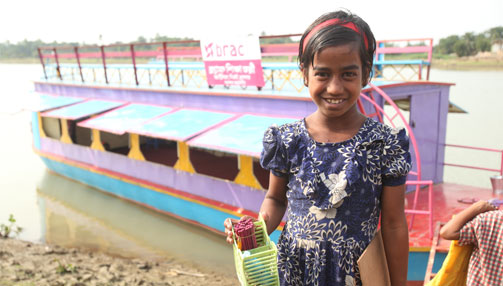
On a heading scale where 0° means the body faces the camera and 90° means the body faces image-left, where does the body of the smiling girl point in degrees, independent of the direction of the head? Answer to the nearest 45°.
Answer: approximately 0°

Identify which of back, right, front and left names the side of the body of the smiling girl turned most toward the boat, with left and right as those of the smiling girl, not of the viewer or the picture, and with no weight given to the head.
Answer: back

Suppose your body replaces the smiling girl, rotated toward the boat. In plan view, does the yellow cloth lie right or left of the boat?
right
